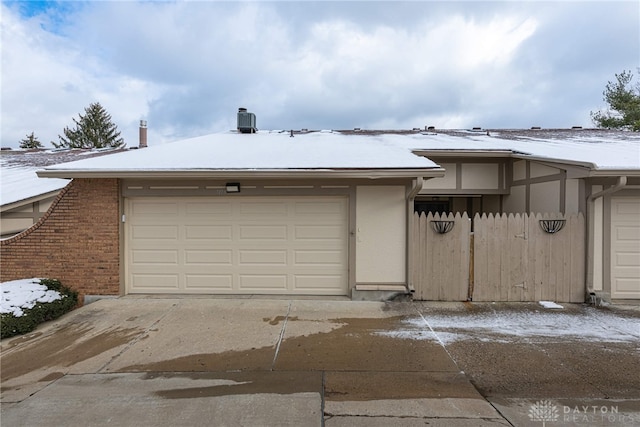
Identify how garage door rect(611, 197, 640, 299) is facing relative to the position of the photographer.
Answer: facing the viewer

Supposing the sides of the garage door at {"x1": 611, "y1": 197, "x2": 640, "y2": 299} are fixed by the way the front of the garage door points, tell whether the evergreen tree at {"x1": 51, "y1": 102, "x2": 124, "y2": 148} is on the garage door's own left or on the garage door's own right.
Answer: on the garage door's own right

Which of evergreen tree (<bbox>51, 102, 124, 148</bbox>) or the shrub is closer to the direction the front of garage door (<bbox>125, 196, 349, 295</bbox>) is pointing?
the shrub

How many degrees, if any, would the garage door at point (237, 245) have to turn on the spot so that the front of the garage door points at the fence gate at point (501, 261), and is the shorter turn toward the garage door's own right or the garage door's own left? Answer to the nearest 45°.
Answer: approximately 90° to the garage door's own left

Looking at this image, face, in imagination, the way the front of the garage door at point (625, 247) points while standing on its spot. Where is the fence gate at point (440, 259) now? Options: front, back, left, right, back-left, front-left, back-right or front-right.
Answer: front-right

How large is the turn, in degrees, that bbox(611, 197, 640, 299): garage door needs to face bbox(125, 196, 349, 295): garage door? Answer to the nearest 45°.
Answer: approximately 45° to its right

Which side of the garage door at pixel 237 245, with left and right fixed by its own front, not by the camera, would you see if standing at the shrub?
right

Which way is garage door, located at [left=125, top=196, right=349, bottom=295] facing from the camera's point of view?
toward the camera

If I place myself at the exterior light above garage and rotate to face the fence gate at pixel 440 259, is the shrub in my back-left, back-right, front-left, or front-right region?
back-right

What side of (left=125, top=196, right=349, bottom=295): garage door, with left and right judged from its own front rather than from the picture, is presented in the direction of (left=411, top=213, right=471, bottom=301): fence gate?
left

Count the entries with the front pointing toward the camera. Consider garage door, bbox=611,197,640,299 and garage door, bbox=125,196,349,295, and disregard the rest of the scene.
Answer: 2

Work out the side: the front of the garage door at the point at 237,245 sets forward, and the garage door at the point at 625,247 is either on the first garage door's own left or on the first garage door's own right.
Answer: on the first garage door's own left
